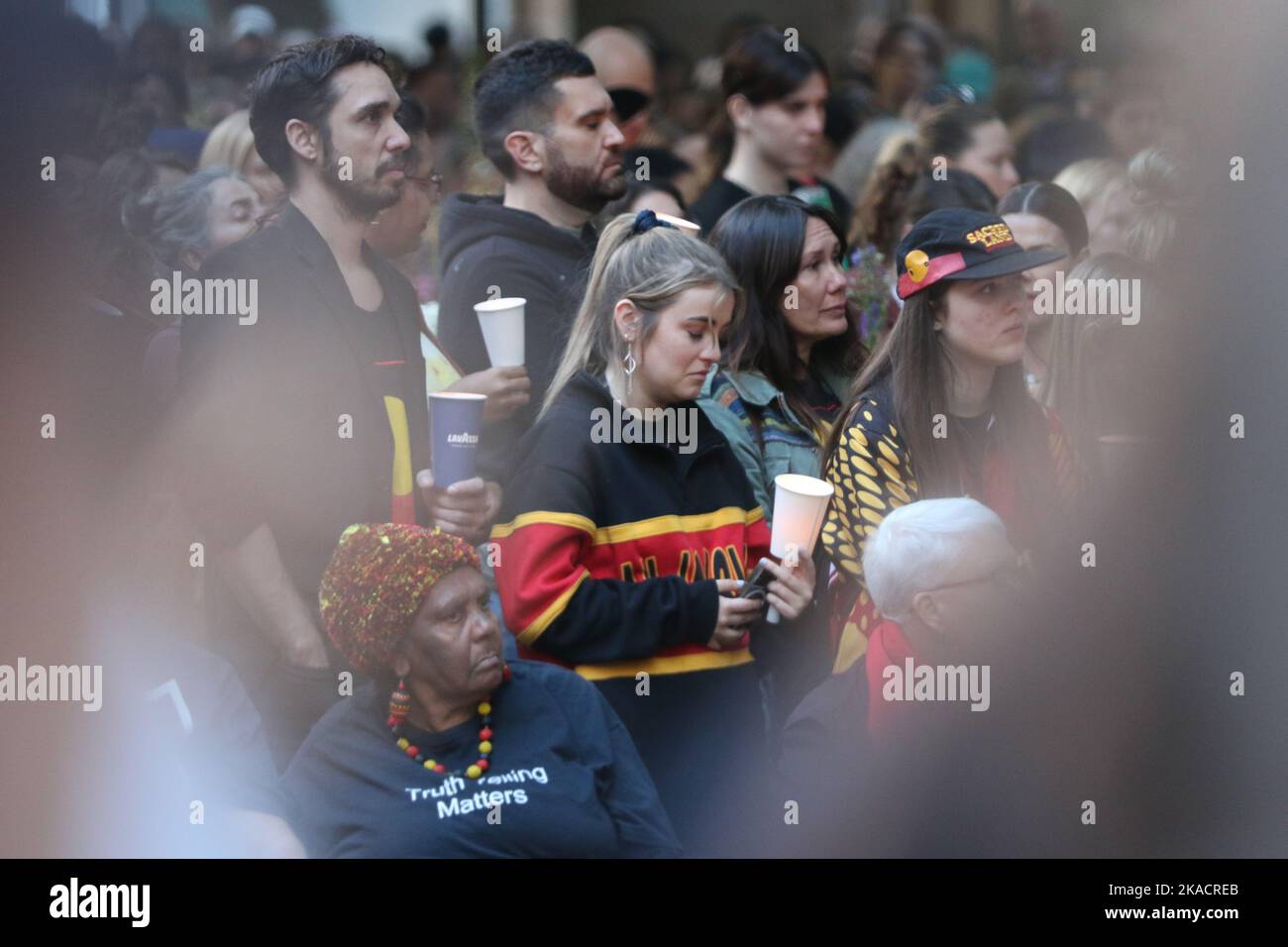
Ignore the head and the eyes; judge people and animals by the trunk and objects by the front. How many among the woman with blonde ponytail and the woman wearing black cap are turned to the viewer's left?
0

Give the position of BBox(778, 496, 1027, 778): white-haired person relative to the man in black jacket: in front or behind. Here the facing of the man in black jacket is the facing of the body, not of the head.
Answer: in front

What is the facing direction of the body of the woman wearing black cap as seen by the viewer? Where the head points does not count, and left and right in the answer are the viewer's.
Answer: facing the viewer and to the right of the viewer

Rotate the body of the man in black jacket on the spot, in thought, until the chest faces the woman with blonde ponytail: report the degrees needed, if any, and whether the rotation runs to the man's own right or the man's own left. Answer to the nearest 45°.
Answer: approximately 45° to the man's own left

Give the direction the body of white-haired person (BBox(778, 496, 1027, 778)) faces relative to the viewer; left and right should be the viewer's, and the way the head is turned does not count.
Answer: facing to the right of the viewer

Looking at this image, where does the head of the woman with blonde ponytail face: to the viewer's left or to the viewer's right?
to the viewer's right

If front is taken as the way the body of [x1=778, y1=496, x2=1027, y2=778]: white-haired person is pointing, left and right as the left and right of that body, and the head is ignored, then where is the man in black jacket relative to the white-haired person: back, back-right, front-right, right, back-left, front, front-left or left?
back

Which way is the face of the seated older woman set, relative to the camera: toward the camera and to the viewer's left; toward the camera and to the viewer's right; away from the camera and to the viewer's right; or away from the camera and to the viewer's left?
toward the camera and to the viewer's right

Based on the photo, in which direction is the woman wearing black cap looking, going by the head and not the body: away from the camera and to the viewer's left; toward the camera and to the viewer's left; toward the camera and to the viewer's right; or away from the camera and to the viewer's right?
toward the camera and to the viewer's right

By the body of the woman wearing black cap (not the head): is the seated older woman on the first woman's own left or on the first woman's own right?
on the first woman's own right
